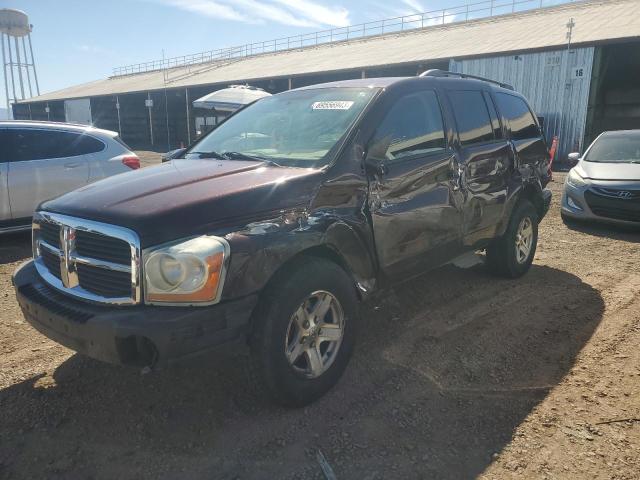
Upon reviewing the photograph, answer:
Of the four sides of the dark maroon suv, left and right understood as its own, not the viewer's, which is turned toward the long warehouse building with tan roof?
back

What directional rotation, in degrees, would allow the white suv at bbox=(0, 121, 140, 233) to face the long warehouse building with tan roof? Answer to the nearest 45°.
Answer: approximately 135° to its right

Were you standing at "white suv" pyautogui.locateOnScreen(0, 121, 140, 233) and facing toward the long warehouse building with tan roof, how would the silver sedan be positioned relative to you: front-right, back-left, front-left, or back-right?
front-right

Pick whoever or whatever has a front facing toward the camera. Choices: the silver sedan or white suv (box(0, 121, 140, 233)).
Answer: the silver sedan

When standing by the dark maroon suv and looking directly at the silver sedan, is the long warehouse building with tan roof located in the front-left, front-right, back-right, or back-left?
front-left

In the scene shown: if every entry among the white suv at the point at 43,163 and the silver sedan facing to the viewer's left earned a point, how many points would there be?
1

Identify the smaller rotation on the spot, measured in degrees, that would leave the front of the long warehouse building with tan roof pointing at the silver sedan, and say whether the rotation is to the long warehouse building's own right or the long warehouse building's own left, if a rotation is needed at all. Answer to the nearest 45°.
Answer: approximately 45° to the long warehouse building's own left

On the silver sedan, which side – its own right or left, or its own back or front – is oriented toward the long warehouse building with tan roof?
back

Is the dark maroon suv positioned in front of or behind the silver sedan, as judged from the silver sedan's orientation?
in front

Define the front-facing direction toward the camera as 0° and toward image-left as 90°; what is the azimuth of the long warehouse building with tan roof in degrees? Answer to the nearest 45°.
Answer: approximately 45°

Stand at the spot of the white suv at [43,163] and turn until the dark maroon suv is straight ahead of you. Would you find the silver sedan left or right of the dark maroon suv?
left

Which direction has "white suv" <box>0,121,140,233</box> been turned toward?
to the viewer's left

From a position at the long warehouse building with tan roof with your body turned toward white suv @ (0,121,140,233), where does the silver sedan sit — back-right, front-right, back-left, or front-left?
front-left

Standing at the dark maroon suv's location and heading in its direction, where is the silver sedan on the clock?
The silver sedan is roughly at 6 o'clock from the dark maroon suv.

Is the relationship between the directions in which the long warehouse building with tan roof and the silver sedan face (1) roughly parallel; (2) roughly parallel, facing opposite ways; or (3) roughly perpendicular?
roughly parallel
